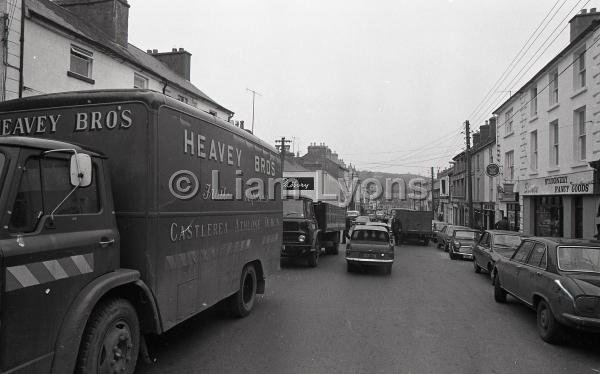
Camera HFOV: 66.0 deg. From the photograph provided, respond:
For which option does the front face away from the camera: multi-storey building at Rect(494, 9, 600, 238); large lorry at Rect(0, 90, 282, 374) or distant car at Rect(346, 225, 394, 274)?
the distant car

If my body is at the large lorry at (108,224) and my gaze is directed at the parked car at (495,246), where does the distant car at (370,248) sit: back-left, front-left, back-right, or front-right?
front-left

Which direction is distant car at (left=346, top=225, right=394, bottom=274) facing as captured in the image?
away from the camera

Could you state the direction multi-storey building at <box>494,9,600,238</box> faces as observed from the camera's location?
facing the viewer and to the left of the viewer

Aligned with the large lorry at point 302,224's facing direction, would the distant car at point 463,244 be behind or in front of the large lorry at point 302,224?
behind

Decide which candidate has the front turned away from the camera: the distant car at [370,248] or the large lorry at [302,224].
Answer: the distant car

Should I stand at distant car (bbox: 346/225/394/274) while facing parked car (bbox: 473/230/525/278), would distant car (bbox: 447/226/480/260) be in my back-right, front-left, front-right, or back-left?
front-left
